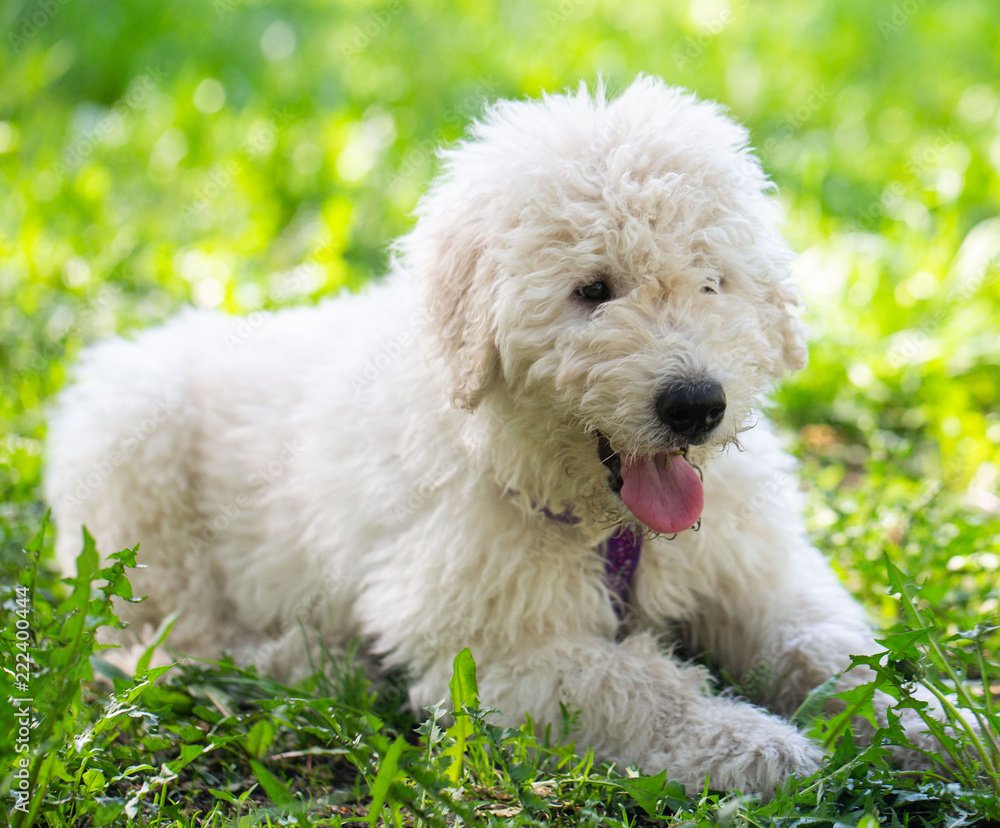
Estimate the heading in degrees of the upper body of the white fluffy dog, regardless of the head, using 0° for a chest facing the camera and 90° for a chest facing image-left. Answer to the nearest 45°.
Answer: approximately 315°
